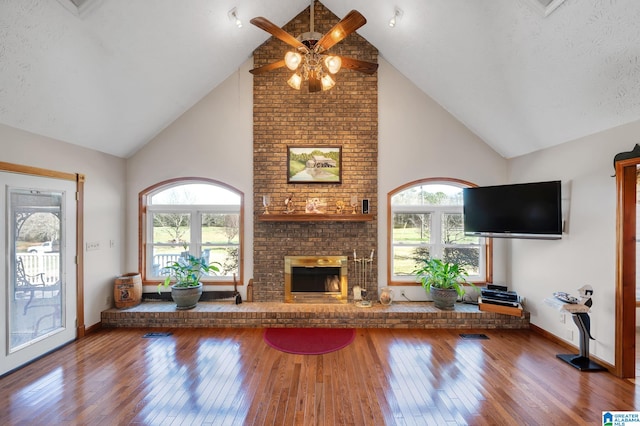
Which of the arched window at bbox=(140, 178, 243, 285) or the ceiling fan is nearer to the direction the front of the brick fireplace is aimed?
the ceiling fan

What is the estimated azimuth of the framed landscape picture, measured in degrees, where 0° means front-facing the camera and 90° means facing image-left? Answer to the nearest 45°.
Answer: approximately 0°

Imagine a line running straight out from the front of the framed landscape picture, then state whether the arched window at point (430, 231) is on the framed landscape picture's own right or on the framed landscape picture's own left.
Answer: on the framed landscape picture's own left

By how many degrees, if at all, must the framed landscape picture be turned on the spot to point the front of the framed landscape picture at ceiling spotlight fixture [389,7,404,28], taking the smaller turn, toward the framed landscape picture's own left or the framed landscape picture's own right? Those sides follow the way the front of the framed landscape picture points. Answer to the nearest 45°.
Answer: approximately 45° to the framed landscape picture's own left

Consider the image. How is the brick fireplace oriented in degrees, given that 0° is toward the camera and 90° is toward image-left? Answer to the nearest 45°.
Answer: approximately 0°

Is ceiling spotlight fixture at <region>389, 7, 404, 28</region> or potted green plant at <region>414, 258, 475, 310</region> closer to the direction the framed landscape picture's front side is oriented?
the ceiling spotlight fixture
